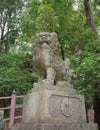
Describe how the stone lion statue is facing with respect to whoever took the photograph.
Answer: facing the viewer and to the left of the viewer
